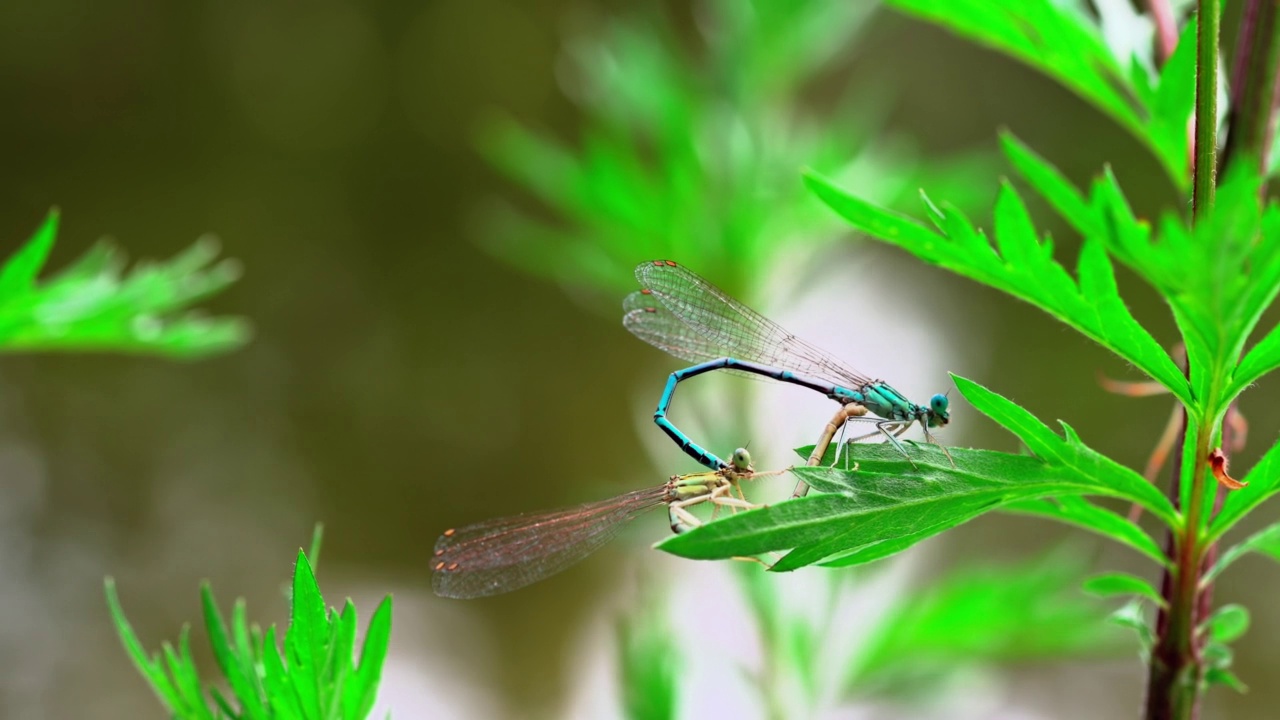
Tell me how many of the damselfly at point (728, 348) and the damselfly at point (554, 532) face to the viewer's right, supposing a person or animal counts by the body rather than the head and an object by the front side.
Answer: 2

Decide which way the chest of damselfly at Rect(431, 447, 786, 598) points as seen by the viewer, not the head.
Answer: to the viewer's right

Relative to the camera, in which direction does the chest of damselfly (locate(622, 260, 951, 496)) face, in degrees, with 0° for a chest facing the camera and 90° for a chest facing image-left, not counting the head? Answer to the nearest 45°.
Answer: approximately 270°
